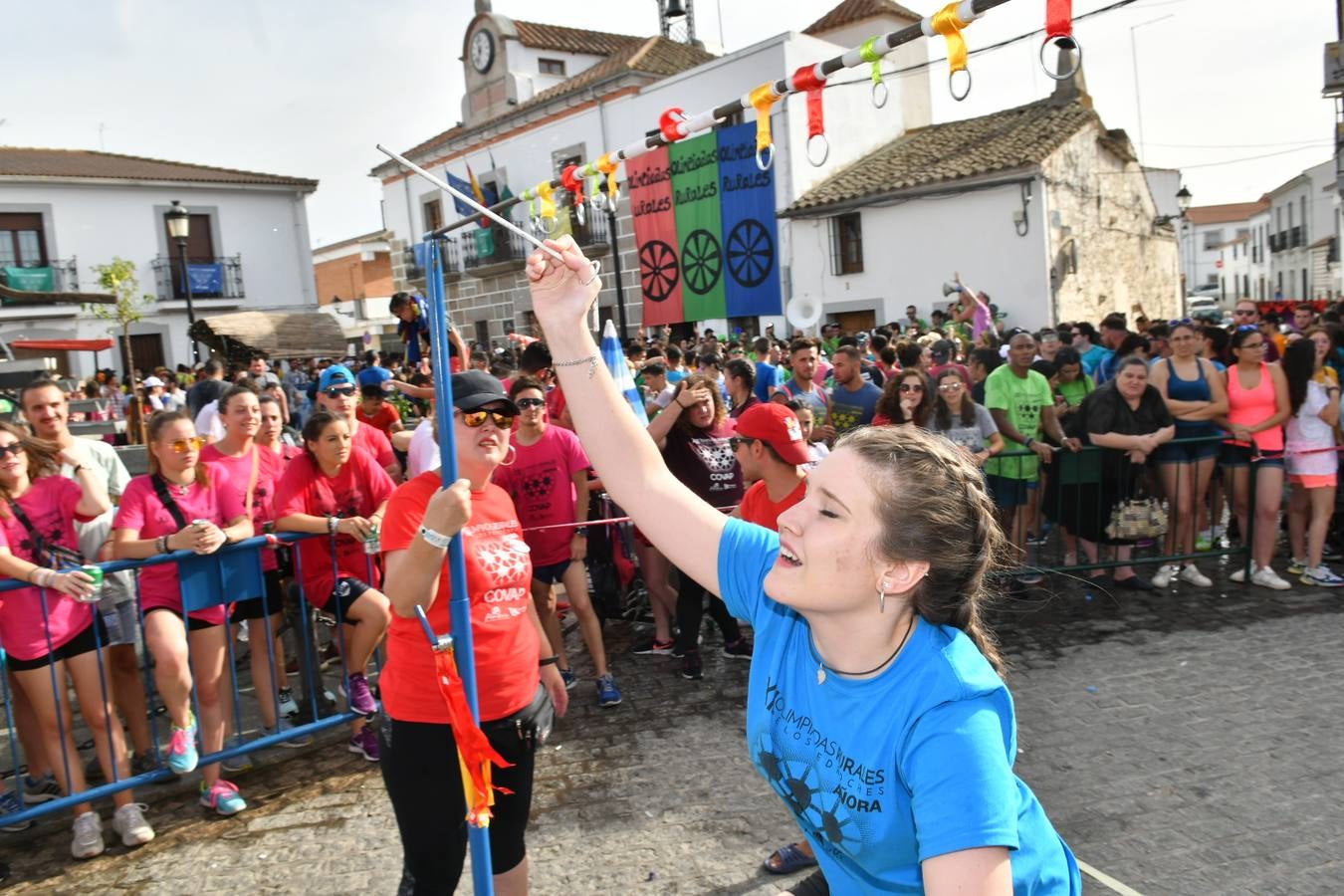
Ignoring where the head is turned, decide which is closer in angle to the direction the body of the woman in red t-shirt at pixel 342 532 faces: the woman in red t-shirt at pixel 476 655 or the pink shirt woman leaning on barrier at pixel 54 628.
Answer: the woman in red t-shirt

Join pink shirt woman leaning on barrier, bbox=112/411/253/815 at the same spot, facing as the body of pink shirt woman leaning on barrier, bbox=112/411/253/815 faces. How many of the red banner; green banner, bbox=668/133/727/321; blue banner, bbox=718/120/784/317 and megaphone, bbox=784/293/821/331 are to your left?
4

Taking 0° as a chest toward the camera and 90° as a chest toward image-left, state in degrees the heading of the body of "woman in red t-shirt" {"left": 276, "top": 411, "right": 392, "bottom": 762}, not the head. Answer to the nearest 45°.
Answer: approximately 315°

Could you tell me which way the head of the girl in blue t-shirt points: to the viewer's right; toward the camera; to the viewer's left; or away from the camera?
to the viewer's left

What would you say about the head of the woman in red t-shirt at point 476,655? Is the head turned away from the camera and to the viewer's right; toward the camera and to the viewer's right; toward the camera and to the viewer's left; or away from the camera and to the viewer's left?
toward the camera and to the viewer's right

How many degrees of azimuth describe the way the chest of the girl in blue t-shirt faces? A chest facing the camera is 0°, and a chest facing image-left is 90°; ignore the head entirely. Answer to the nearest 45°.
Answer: approximately 45°

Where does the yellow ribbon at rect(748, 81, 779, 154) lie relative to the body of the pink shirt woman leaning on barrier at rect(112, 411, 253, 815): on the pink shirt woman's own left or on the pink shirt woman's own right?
on the pink shirt woman's own left

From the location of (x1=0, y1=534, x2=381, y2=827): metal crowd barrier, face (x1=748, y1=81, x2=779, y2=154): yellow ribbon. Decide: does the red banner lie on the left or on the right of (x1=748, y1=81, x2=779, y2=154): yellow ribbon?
left

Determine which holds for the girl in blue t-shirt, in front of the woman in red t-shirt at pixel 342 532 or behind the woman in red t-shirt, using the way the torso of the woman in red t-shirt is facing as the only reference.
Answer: in front

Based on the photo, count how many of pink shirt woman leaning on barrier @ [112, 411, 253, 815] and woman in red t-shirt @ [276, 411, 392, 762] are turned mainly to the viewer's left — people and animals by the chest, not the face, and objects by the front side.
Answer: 0

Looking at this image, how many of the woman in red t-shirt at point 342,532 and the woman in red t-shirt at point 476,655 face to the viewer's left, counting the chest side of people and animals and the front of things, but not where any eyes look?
0

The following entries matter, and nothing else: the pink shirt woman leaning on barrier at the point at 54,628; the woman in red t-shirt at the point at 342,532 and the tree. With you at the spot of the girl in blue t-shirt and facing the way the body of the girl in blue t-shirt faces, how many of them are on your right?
3
